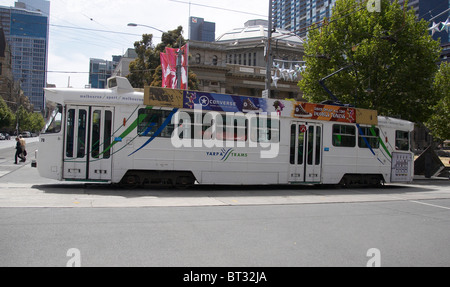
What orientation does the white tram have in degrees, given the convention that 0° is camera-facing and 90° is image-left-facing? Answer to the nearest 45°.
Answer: approximately 90°

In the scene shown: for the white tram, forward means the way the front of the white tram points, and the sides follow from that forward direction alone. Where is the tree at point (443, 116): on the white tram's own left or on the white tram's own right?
on the white tram's own right

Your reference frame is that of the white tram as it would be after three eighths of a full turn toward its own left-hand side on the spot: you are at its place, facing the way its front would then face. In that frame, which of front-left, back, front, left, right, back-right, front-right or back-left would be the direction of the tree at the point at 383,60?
left

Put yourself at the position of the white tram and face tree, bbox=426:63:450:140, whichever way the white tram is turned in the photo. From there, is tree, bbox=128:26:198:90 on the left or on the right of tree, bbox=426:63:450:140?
left

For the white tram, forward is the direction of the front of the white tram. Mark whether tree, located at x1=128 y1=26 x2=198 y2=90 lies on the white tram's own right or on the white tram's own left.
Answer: on the white tram's own right
